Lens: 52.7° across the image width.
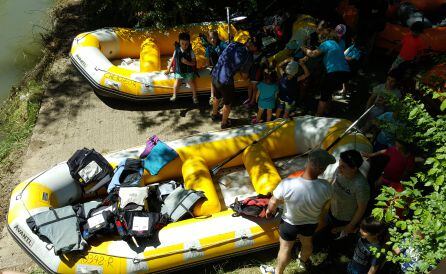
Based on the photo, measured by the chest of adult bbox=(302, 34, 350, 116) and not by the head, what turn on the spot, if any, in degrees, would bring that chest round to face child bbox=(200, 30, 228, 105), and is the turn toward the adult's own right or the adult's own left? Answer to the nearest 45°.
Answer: approximately 45° to the adult's own left

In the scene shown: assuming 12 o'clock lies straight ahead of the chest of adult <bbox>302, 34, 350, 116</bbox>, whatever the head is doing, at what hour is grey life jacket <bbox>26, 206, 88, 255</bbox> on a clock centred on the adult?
The grey life jacket is roughly at 9 o'clock from the adult.

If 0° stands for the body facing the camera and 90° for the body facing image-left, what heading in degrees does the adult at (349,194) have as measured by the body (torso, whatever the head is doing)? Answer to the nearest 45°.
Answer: approximately 45°

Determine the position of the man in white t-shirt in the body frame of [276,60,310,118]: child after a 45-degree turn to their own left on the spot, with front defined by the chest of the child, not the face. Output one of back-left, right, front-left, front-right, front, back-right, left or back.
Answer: back-left

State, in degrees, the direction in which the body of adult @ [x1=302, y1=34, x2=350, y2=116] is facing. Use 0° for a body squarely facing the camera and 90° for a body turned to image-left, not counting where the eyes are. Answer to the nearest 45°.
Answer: approximately 135°

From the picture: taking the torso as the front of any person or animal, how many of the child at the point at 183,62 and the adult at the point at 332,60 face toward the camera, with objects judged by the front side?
1

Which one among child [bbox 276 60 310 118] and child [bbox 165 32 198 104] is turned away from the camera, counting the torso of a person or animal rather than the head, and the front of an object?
child [bbox 276 60 310 118]

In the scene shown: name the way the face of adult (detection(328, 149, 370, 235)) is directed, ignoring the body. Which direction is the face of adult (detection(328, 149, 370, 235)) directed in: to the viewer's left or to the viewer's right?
to the viewer's left

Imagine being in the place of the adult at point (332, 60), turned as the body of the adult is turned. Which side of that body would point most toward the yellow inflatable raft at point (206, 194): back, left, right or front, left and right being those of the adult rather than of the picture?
left

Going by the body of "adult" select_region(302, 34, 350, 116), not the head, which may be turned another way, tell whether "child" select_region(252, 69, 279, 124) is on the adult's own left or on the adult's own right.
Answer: on the adult's own left
